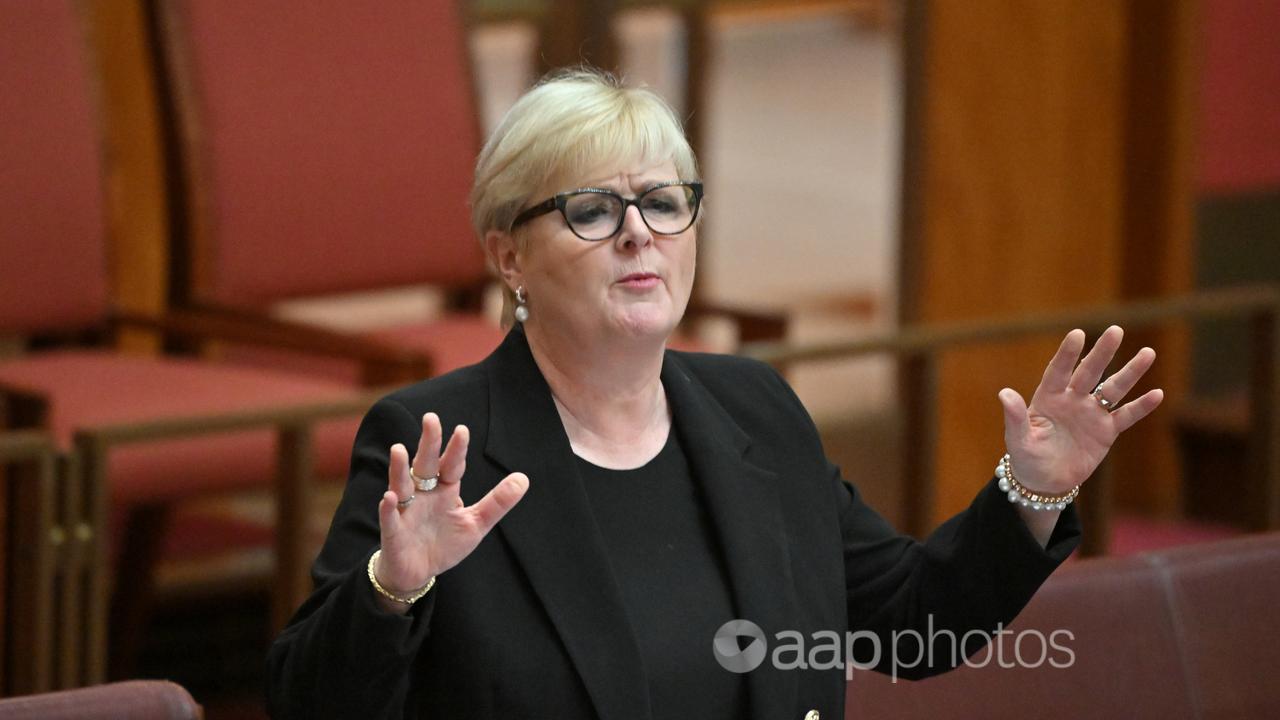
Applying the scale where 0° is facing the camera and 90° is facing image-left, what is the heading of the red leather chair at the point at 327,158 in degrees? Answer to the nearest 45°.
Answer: approximately 315°

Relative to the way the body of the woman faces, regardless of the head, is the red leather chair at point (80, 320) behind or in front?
behind

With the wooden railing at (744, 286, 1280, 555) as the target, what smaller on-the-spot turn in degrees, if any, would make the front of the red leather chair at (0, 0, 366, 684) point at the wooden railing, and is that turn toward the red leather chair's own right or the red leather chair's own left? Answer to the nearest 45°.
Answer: approximately 45° to the red leather chair's own left

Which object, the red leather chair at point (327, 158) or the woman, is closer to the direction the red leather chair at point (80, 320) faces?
the woman

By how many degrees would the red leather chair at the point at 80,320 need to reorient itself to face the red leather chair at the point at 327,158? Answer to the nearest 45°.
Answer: approximately 90° to its left

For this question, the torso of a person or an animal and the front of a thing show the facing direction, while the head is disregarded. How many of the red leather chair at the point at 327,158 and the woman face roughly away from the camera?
0

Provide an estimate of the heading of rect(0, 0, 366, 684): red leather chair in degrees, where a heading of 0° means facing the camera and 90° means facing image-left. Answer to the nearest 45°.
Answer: approximately 315°

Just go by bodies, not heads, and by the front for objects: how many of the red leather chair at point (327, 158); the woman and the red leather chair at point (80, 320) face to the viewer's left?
0

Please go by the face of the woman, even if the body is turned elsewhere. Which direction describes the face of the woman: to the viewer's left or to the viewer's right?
to the viewer's right

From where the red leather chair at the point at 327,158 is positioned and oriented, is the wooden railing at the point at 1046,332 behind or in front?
in front

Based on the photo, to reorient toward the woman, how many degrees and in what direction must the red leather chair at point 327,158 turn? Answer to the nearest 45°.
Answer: approximately 45° to its right

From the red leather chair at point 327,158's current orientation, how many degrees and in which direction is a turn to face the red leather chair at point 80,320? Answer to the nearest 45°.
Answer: approximately 90° to its right

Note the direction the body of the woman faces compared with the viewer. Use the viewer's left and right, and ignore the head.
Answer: facing the viewer and to the right of the viewer
